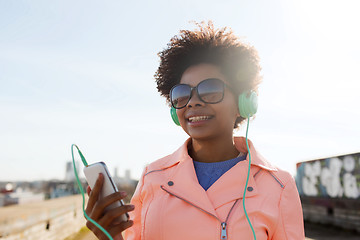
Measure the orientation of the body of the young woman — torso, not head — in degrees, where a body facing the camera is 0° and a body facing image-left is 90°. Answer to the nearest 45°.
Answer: approximately 0°

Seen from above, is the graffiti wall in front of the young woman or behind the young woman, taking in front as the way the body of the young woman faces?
behind
